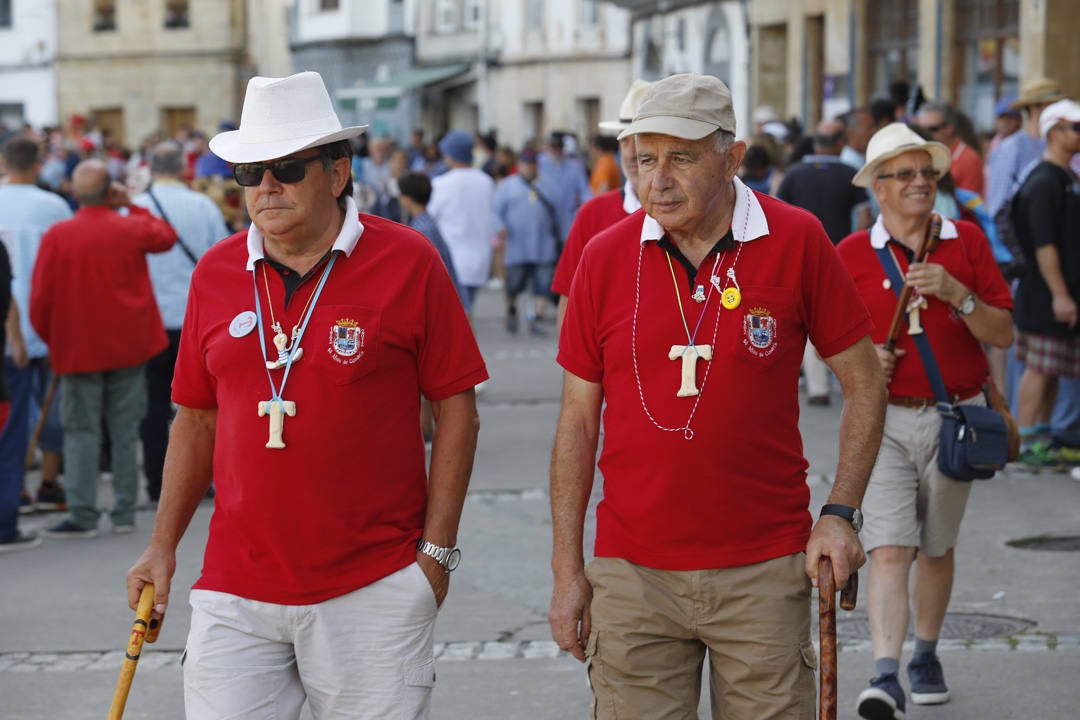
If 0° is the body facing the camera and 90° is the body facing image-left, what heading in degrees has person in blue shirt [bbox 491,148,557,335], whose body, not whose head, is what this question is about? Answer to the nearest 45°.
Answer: approximately 0°

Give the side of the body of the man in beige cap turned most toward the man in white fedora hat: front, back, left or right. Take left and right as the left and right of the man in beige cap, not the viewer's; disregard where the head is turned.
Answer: right

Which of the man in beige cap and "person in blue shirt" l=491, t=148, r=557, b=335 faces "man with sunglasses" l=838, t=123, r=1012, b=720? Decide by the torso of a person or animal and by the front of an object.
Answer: the person in blue shirt

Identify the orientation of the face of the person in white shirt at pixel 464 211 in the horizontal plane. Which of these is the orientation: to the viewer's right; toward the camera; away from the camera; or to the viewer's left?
away from the camera

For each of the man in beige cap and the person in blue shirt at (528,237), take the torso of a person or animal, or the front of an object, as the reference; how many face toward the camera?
2
